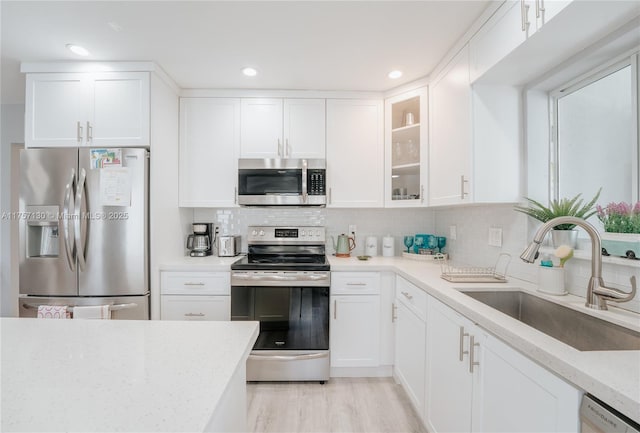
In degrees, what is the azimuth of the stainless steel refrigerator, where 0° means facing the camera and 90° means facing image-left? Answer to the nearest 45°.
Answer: approximately 45°

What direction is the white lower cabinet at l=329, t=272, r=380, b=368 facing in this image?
toward the camera

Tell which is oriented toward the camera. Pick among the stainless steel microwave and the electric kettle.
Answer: the stainless steel microwave

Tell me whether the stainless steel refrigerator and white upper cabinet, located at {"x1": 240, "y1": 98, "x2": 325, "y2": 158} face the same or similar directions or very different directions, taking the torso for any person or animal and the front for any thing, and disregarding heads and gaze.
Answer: same or similar directions

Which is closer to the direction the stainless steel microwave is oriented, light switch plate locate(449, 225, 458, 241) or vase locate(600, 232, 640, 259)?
the vase

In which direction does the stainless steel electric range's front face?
toward the camera

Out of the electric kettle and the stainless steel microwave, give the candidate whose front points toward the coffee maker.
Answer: the electric kettle

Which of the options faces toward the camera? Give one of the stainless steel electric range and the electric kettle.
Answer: the stainless steel electric range

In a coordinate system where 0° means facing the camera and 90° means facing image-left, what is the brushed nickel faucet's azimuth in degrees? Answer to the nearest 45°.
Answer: approximately 45°

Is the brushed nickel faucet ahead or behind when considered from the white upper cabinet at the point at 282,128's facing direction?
ahead

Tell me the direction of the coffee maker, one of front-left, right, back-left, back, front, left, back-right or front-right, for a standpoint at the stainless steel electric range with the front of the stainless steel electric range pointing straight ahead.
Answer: back-right

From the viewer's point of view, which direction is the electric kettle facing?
to the viewer's left
